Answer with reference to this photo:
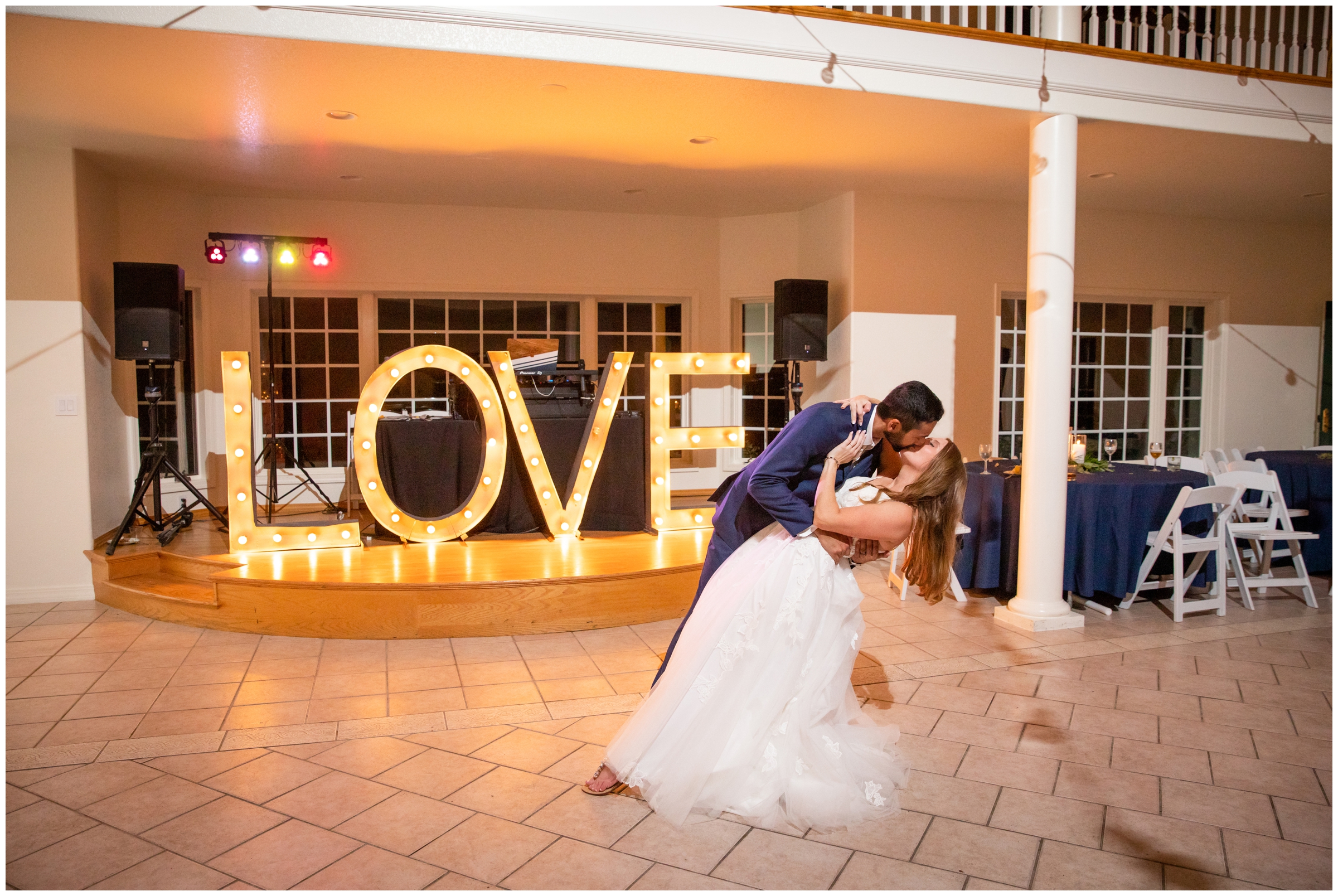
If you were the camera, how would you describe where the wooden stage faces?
facing the viewer

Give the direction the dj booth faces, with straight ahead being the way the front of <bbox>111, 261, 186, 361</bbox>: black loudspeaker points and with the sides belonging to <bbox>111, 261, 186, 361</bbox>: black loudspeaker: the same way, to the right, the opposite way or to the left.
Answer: the same way

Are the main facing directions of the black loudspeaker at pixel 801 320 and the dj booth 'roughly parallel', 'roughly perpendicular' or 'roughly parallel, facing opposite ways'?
roughly parallel

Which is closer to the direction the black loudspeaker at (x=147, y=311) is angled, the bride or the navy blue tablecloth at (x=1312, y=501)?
the bride

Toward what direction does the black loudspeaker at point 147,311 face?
toward the camera

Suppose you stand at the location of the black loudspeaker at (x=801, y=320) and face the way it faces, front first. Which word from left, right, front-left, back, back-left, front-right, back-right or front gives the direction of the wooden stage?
front-right

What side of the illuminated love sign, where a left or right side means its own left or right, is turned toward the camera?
front

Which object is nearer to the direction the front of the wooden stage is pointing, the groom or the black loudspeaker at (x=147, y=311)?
the groom

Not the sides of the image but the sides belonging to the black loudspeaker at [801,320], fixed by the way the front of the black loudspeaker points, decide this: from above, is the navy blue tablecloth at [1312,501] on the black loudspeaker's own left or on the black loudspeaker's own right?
on the black loudspeaker's own left

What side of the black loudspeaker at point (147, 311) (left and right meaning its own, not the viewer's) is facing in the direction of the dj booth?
left

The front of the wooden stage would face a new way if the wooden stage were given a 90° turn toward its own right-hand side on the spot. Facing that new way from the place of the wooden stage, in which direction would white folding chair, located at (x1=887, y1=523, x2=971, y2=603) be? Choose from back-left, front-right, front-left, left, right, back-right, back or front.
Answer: back
